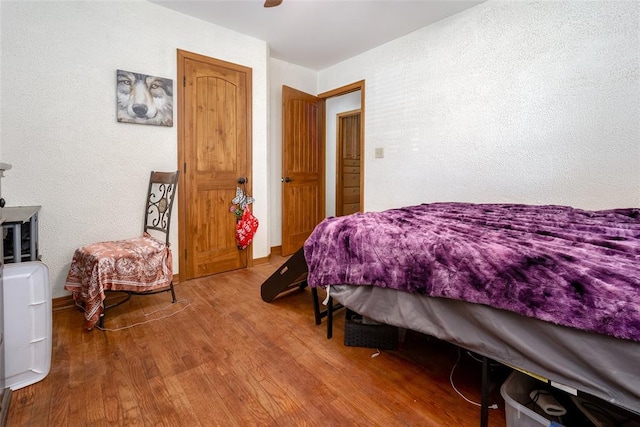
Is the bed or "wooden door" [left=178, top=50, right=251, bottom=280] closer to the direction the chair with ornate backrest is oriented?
the bed

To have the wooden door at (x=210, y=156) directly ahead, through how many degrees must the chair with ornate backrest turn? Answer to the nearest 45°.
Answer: approximately 180°

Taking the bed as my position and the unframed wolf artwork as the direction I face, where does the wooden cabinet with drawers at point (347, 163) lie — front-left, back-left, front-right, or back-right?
front-right

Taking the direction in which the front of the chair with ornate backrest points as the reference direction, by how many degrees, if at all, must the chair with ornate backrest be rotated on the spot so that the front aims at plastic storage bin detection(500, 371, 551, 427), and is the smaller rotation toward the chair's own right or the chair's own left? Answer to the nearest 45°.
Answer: approximately 90° to the chair's own left

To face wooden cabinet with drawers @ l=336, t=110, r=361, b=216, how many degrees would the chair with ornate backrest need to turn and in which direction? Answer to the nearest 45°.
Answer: approximately 180°

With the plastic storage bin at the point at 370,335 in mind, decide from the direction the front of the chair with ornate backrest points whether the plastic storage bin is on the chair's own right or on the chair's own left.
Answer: on the chair's own left

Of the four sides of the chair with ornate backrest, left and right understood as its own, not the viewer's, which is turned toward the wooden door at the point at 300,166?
back

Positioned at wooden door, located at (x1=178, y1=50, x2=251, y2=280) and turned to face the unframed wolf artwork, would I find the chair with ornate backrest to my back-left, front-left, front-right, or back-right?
front-left

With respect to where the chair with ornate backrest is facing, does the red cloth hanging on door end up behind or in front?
behind

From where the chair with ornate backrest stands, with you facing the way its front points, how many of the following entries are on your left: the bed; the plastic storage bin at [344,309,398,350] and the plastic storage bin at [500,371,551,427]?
3

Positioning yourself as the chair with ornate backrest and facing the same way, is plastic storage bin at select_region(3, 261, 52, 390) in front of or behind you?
in front
